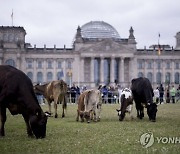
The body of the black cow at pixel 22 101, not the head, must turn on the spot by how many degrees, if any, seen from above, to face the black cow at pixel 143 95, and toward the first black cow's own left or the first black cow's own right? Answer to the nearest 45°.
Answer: approximately 45° to the first black cow's own left

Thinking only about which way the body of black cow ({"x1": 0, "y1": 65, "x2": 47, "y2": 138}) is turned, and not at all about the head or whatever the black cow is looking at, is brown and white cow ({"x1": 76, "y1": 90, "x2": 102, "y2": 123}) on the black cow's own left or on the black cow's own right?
on the black cow's own left

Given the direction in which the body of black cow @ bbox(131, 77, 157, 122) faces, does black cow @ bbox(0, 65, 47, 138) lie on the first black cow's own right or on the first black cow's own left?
on the first black cow's own right

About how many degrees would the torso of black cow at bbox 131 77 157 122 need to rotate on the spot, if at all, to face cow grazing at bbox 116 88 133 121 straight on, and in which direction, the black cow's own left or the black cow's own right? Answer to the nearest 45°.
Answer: approximately 90° to the black cow's own right

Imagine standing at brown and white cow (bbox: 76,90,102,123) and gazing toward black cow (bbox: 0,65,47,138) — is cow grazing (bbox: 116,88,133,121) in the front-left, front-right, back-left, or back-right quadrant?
back-left

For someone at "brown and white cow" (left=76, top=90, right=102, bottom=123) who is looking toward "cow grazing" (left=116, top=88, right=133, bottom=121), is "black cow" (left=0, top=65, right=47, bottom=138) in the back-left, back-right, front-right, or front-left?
back-right

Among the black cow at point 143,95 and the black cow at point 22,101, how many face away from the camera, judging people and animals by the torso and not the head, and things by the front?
0

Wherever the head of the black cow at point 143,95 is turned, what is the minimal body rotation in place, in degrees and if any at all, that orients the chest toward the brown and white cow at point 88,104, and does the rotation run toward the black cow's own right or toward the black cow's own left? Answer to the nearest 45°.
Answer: approximately 90° to the black cow's own right

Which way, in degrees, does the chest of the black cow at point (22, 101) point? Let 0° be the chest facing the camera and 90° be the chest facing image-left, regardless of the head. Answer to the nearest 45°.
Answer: approximately 270°
